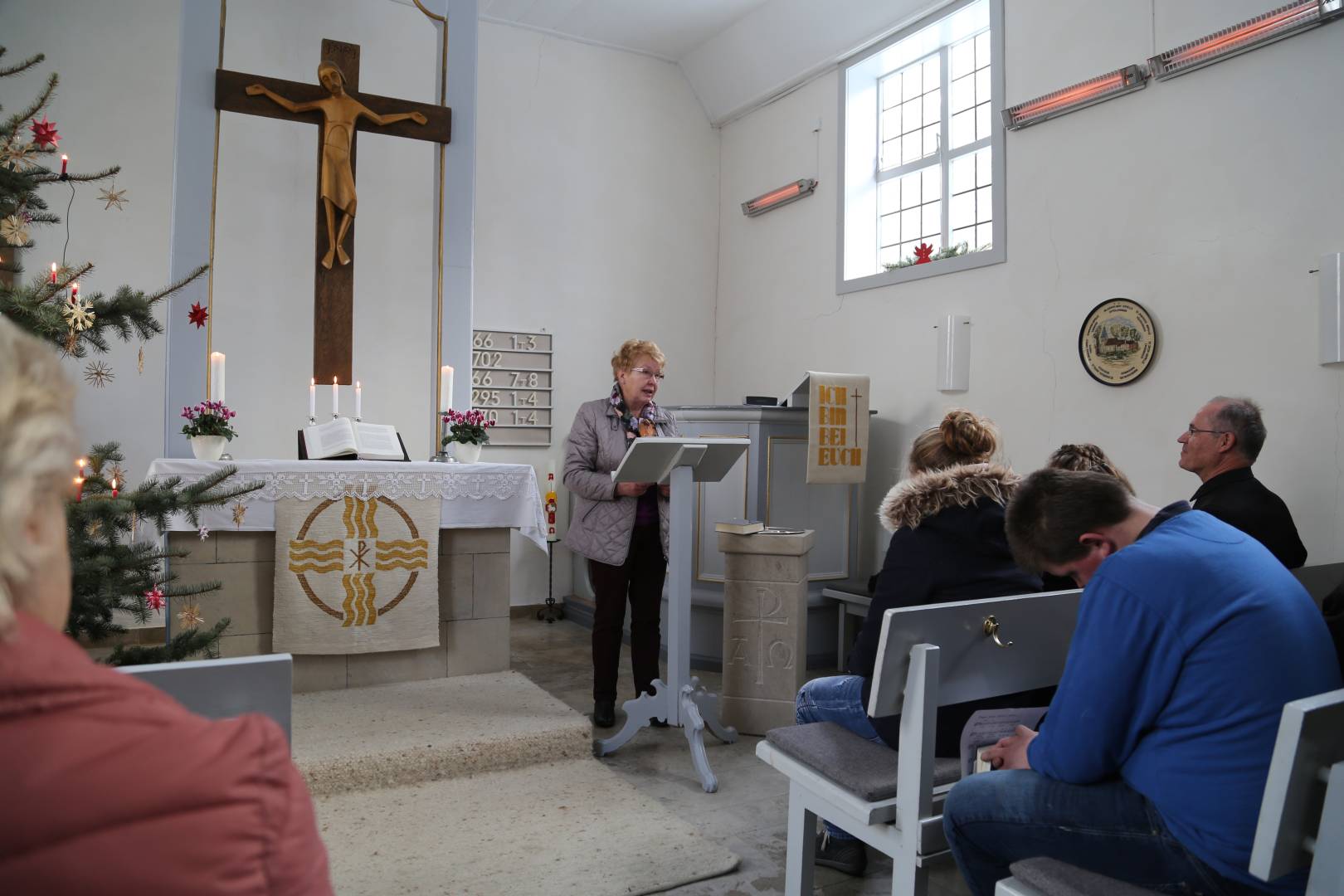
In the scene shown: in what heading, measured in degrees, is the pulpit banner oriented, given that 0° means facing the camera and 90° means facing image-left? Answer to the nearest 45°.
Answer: approximately 0°

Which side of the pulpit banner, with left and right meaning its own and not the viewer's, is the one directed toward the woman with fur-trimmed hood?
front

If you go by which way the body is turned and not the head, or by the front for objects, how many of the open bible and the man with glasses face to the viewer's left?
1

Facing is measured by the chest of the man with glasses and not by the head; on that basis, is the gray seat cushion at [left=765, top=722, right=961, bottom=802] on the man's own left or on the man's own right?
on the man's own left

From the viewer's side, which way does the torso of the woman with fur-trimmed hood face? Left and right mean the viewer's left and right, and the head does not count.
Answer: facing away from the viewer and to the left of the viewer

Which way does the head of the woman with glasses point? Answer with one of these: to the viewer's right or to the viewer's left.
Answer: to the viewer's right

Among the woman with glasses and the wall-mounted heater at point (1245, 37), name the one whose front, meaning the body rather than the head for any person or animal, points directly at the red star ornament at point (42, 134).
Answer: the wall-mounted heater

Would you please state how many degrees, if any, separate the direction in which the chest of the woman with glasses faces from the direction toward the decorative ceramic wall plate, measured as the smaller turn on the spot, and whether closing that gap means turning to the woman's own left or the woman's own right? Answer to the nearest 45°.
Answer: approximately 45° to the woman's own left

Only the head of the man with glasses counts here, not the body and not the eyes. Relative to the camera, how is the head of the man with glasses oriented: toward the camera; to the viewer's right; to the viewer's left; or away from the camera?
to the viewer's left

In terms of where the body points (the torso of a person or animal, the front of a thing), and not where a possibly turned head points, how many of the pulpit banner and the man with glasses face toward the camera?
1

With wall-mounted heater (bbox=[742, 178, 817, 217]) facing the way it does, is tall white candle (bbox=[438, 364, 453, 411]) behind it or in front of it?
in front

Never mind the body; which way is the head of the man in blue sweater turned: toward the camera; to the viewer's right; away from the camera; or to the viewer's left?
to the viewer's left
